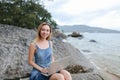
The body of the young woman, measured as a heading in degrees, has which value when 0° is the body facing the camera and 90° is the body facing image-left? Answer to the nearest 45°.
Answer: approximately 315°
